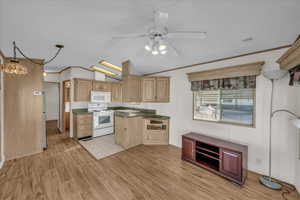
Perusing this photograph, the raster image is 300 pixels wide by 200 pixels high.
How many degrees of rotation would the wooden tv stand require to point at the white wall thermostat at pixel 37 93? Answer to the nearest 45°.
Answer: approximately 45° to its right

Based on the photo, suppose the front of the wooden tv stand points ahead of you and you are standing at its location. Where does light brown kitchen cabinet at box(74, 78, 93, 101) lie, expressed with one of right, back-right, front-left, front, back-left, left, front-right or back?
front-right

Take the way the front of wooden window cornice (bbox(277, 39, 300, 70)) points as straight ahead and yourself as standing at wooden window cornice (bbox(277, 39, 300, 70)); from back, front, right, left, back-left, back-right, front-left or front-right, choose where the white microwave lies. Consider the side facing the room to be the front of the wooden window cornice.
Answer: front-right

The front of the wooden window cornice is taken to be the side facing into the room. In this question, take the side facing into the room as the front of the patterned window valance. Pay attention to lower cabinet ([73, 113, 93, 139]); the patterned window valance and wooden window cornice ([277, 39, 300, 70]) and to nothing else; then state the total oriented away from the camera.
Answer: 0

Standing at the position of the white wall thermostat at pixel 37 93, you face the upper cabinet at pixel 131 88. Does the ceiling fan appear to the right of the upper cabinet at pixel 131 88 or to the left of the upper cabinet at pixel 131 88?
right

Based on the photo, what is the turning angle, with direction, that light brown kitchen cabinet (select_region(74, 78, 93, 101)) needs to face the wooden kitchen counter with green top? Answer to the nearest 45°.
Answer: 0° — it already faces it

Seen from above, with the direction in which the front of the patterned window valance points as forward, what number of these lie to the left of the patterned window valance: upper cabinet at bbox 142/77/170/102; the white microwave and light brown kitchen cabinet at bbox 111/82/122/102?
0

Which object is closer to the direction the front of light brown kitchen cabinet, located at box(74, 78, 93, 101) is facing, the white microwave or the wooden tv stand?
the wooden tv stand

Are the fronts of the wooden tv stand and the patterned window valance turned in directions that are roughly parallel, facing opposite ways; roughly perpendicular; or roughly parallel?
roughly parallel

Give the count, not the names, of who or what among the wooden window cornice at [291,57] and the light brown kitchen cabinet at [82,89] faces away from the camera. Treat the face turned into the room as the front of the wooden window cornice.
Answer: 0

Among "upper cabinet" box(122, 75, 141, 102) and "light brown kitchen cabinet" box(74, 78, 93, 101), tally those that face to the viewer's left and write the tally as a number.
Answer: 0

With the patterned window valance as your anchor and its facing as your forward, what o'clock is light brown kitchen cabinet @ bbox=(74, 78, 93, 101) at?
The light brown kitchen cabinet is roughly at 1 o'clock from the patterned window valance.

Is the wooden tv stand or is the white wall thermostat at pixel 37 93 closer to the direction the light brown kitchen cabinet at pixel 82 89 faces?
the wooden tv stand

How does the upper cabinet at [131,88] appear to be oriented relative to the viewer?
toward the camera

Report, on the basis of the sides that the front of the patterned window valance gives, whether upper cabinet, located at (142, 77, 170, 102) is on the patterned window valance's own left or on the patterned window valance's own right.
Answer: on the patterned window valance's own right

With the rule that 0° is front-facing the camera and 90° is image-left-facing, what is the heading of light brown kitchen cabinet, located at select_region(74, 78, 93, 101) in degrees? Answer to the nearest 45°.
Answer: approximately 315°

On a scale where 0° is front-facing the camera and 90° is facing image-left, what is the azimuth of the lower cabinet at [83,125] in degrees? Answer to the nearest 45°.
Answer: approximately 315°

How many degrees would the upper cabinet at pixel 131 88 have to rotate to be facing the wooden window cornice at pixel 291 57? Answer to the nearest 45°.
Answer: approximately 45° to its left
